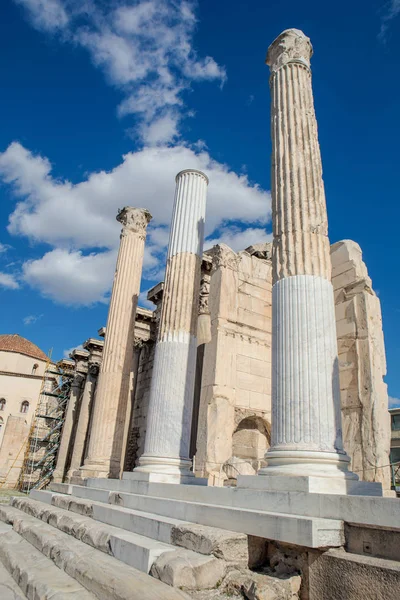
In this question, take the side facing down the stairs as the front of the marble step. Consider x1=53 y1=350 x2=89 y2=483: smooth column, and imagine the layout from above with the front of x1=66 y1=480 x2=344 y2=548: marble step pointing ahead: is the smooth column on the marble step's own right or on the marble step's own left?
on the marble step's own right

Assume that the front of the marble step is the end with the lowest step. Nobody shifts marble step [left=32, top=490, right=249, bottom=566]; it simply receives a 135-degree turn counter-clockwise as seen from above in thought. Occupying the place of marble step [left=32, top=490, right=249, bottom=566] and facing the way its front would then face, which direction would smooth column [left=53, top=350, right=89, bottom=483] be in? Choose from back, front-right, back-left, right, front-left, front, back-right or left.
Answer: left

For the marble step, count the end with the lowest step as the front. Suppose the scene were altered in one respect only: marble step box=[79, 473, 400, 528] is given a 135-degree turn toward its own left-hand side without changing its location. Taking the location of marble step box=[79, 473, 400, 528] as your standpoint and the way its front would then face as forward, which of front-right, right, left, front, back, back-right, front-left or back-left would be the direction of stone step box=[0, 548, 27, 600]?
back

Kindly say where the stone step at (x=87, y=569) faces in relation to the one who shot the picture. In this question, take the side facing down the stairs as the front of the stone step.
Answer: facing the viewer and to the left of the viewer

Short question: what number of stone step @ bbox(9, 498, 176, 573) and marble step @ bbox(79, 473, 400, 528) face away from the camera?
0

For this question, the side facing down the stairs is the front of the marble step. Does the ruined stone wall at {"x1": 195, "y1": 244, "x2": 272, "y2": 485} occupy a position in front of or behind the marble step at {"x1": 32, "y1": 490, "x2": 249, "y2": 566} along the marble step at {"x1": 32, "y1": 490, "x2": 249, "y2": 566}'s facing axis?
behind

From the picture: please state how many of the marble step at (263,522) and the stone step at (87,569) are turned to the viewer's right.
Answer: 0

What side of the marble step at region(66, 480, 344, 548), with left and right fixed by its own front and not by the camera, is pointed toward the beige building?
right

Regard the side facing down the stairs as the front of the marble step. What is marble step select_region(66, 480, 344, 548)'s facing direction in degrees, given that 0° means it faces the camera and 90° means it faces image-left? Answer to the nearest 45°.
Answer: approximately 45°

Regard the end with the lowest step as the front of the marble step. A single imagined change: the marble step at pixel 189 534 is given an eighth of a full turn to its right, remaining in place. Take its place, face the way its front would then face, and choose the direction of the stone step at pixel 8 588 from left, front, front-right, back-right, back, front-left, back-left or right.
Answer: front
